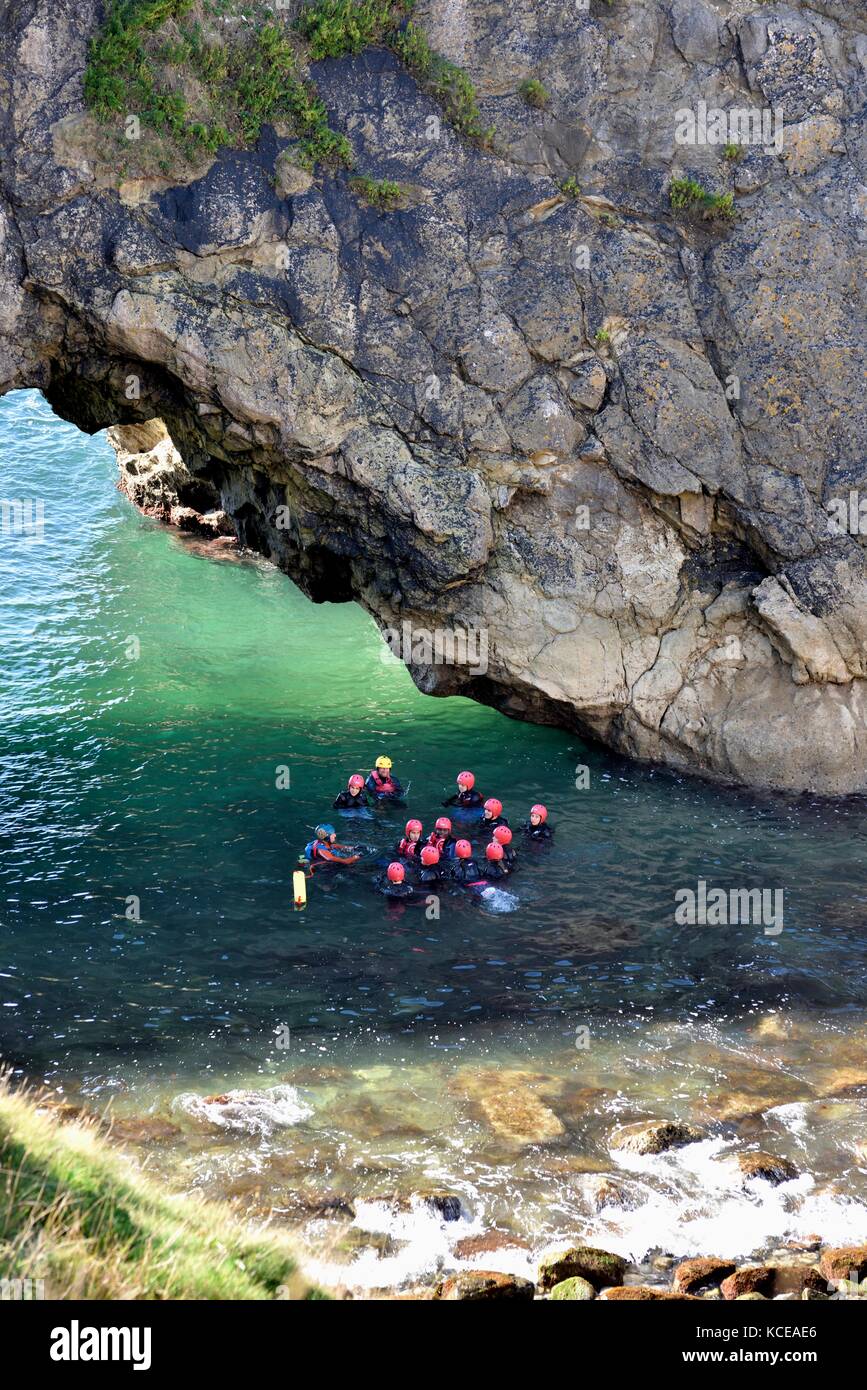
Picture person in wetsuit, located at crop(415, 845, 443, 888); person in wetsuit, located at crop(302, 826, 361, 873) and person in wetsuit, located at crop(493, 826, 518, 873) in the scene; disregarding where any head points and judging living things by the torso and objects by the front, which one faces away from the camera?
person in wetsuit, located at crop(415, 845, 443, 888)

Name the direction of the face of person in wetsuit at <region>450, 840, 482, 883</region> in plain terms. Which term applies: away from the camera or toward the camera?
away from the camera

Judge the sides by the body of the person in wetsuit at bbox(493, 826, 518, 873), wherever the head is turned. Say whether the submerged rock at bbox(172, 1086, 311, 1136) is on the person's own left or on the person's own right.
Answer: on the person's own left

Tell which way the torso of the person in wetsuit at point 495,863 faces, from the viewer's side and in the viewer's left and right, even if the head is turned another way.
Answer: facing away from the viewer

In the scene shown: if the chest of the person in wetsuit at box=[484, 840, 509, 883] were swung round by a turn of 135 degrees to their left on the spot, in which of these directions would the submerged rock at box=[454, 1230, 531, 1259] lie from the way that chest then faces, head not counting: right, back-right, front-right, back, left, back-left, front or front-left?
front-left

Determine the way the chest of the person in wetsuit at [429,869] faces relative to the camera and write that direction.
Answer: away from the camera

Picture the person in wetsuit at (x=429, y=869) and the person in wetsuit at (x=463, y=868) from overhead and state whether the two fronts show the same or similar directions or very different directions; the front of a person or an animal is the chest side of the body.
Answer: same or similar directions

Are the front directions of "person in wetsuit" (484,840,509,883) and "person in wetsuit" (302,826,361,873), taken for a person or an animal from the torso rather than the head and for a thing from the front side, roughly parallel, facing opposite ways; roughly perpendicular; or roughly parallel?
roughly perpendicular

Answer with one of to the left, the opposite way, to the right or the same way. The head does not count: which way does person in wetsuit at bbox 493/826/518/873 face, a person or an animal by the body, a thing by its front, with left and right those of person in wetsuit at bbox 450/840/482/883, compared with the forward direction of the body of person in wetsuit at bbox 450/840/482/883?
to the left

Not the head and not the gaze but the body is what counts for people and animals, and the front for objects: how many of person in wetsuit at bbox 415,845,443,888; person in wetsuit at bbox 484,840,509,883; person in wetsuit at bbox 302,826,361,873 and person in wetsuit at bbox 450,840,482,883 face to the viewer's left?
0

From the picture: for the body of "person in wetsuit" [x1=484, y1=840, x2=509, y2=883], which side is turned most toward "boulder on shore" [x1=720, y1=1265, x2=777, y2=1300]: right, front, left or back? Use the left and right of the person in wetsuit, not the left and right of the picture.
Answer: back

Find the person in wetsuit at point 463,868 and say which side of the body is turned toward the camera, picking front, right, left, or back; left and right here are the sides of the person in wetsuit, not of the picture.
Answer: back

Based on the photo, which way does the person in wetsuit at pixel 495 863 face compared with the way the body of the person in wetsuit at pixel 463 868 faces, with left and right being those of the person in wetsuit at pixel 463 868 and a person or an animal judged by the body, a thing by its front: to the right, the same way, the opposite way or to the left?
the same way

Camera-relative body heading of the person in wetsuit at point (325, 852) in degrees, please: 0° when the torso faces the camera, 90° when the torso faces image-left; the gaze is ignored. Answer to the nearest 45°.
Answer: approximately 270°

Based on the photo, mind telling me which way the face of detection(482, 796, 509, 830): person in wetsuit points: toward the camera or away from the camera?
toward the camera

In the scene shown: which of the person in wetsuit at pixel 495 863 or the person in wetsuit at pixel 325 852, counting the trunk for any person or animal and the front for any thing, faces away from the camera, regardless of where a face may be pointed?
the person in wetsuit at pixel 495 863
